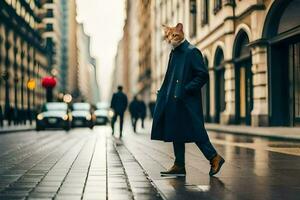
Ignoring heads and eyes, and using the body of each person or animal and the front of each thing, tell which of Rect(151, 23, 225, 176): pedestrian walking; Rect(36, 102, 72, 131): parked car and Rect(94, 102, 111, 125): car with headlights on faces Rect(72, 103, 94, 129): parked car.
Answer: Rect(94, 102, 111, 125): car with headlights on

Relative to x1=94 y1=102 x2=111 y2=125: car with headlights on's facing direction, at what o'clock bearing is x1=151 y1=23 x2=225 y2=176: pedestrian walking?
The pedestrian walking is roughly at 12 o'clock from the car with headlights on.

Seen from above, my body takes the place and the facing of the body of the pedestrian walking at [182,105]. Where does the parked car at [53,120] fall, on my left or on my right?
on my right

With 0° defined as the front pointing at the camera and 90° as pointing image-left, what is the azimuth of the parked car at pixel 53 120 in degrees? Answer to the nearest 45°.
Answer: approximately 0°

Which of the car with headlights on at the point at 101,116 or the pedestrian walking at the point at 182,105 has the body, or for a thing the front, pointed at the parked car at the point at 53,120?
the car with headlights on at the point at 101,116

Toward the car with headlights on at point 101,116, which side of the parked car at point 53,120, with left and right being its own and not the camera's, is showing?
back

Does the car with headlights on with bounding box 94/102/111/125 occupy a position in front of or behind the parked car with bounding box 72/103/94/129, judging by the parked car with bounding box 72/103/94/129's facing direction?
behind

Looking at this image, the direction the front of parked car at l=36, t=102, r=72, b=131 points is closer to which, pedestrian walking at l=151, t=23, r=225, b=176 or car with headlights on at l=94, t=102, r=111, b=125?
the pedestrian walking

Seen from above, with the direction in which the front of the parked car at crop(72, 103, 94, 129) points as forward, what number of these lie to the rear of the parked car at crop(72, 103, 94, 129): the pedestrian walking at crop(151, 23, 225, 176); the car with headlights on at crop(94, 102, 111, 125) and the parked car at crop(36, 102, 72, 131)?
1

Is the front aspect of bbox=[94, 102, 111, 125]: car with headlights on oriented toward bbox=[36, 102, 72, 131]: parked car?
yes

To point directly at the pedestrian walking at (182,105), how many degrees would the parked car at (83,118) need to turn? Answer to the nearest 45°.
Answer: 0° — it already faces them
